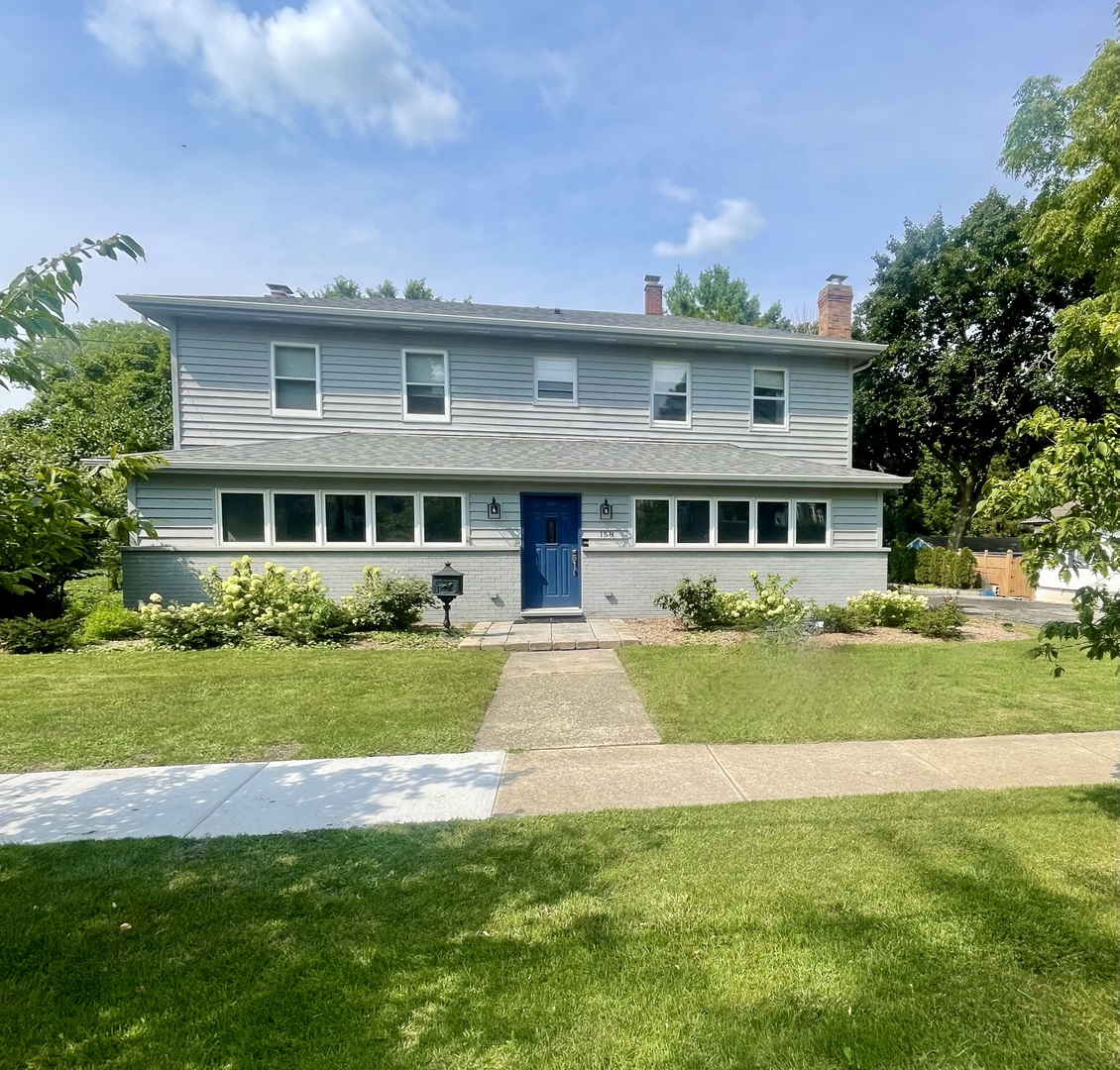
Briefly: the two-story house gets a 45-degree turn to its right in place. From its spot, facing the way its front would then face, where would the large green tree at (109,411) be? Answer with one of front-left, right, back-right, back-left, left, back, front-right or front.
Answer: right

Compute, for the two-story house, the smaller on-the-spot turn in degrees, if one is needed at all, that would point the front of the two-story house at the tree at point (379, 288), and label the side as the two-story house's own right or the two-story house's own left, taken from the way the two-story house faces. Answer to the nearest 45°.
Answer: approximately 180°

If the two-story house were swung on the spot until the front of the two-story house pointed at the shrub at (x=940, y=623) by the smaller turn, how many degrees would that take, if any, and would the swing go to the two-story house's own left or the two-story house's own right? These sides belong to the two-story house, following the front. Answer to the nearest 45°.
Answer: approximately 90° to the two-story house's own left

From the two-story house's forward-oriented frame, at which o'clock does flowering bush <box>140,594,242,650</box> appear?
The flowering bush is roughly at 2 o'clock from the two-story house.

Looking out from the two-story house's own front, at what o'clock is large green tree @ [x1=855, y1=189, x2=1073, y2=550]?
The large green tree is roughly at 8 o'clock from the two-story house.

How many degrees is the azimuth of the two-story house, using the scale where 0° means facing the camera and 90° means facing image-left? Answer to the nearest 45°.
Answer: approximately 0°

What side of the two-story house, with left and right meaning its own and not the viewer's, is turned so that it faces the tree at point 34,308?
front
